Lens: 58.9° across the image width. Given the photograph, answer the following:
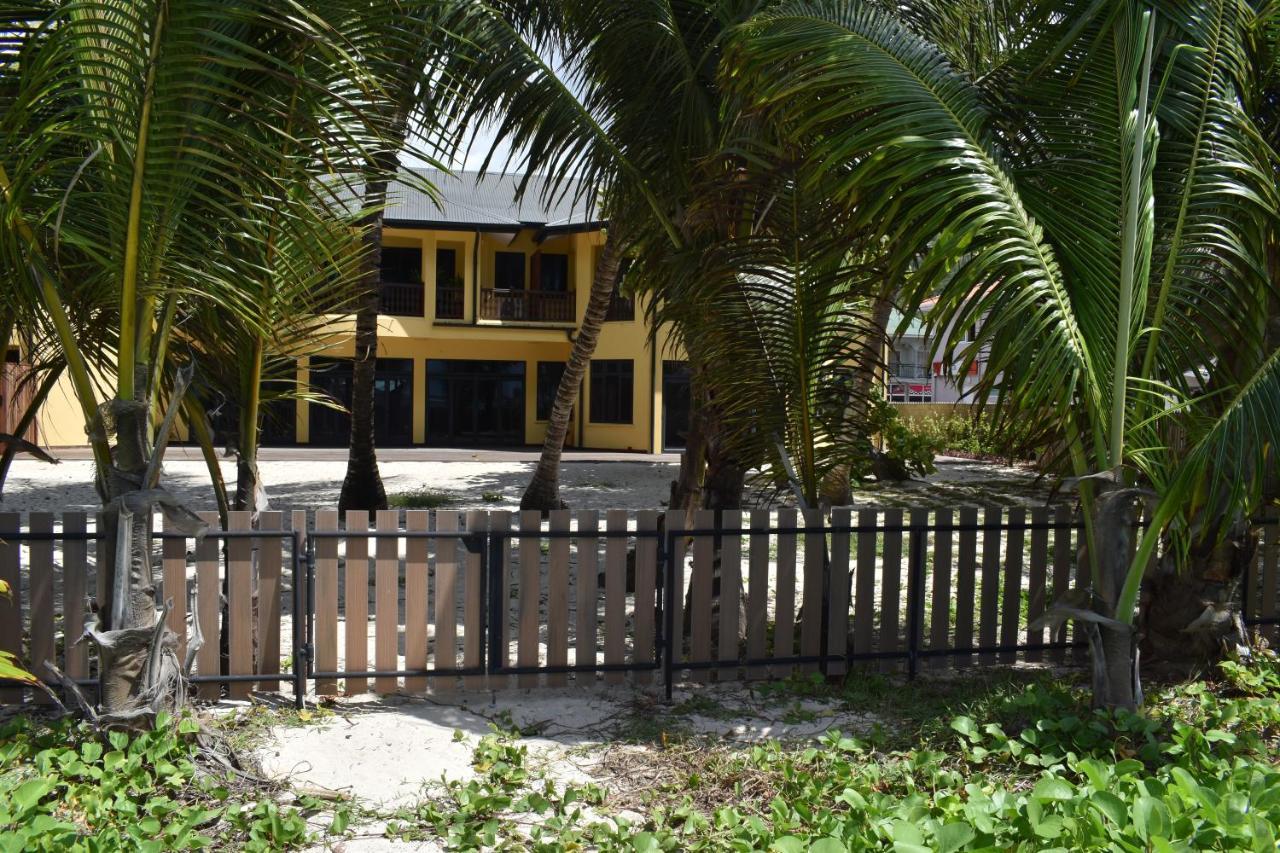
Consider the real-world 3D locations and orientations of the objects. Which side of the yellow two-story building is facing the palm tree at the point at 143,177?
front

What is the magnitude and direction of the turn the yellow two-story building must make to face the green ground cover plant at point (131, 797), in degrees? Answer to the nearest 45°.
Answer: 0° — it already faces it

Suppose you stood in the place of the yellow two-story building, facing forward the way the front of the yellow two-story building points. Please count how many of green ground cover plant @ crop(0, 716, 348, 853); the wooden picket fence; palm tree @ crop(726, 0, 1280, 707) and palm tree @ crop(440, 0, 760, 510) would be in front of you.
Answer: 4

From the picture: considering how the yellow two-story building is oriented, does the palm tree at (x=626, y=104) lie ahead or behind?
ahead

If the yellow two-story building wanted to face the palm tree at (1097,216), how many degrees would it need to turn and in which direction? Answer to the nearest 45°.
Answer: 0° — it already faces it

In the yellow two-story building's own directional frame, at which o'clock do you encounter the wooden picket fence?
The wooden picket fence is roughly at 12 o'clock from the yellow two-story building.

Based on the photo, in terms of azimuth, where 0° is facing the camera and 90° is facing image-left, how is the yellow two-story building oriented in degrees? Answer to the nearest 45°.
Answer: approximately 0°
